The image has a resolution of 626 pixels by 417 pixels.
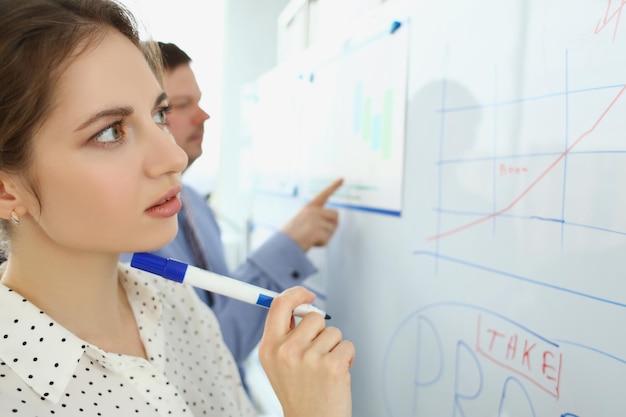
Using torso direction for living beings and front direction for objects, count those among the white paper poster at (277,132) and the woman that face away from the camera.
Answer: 0

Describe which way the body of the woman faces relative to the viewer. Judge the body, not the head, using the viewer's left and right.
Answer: facing the viewer and to the right of the viewer

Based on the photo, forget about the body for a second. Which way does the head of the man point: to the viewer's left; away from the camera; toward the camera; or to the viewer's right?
to the viewer's right

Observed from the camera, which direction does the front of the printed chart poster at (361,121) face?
facing the viewer and to the left of the viewer

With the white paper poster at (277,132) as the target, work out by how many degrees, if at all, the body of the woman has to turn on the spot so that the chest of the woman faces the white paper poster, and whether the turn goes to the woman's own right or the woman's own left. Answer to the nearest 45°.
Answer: approximately 90° to the woman's own left

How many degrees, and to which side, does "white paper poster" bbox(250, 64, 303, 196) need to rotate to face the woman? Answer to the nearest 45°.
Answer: approximately 45° to its left

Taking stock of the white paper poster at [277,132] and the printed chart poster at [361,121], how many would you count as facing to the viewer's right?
0
